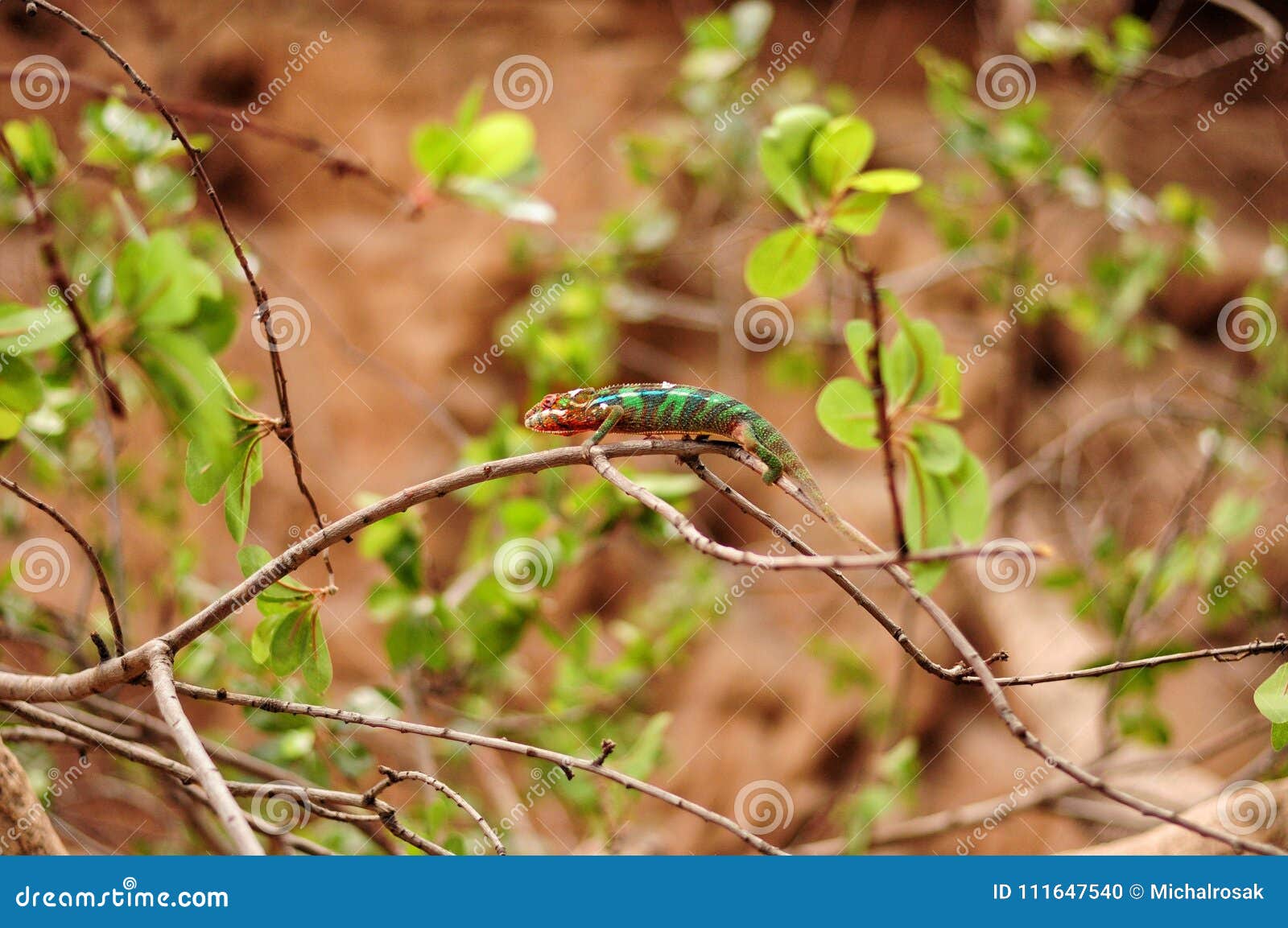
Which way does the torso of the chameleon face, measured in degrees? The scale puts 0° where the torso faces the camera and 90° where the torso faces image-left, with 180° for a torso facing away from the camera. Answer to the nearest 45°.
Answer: approximately 90°
